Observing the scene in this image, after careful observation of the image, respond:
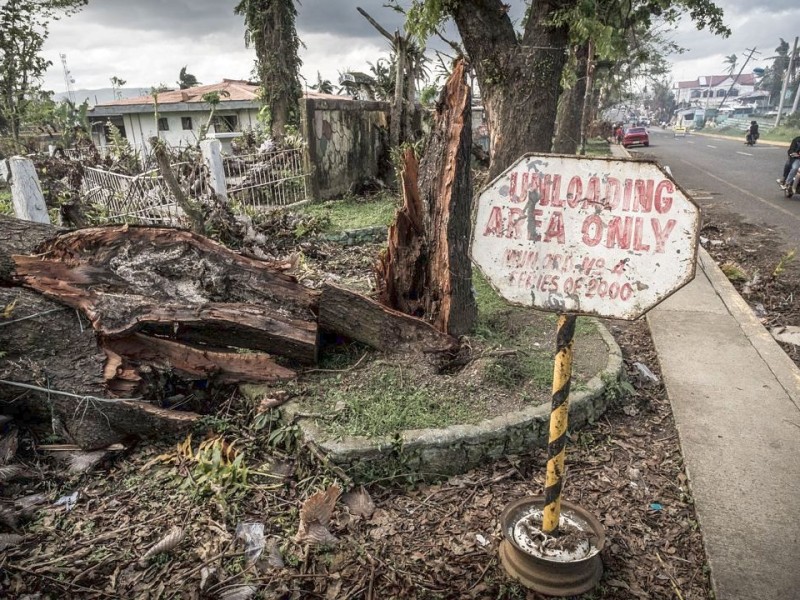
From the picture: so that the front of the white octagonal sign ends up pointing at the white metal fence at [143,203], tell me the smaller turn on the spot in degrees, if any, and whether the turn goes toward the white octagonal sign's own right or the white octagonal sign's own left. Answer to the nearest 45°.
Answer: approximately 135° to the white octagonal sign's own right

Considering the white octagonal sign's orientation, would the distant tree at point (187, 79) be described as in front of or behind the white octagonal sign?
behind

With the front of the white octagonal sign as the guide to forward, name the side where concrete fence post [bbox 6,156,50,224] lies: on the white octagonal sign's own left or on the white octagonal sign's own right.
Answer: on the white octagonal sign's own right

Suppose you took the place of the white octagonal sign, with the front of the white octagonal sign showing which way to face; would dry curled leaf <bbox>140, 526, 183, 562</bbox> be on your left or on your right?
on your right

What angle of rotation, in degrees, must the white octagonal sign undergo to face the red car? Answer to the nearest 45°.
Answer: approximately 180°

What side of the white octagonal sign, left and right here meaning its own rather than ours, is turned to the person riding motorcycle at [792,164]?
back

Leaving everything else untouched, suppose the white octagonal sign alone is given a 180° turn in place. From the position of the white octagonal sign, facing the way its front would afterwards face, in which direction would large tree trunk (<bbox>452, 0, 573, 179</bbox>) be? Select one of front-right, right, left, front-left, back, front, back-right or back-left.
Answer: front

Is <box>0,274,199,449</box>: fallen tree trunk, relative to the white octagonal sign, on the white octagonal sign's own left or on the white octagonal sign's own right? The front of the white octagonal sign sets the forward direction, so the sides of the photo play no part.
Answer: on the white octagonal sign's own right

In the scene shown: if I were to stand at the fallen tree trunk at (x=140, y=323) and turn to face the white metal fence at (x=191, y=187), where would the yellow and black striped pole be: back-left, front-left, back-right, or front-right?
back-right

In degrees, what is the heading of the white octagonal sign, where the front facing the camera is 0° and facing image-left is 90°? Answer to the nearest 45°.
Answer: approximately 0°

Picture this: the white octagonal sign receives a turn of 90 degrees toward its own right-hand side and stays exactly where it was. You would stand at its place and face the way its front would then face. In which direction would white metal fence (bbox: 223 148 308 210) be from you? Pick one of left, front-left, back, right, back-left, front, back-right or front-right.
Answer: front-right

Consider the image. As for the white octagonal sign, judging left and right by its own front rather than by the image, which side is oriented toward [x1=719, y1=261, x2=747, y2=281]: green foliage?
back

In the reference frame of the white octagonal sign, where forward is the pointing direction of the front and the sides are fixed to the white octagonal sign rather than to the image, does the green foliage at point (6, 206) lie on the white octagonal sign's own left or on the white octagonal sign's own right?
on the white octagonal sign's own right

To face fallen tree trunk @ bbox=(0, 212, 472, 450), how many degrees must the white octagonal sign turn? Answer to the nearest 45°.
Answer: approximately 90° to its right

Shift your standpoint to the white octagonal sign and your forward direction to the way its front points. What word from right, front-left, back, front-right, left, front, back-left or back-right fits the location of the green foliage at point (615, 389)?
back
